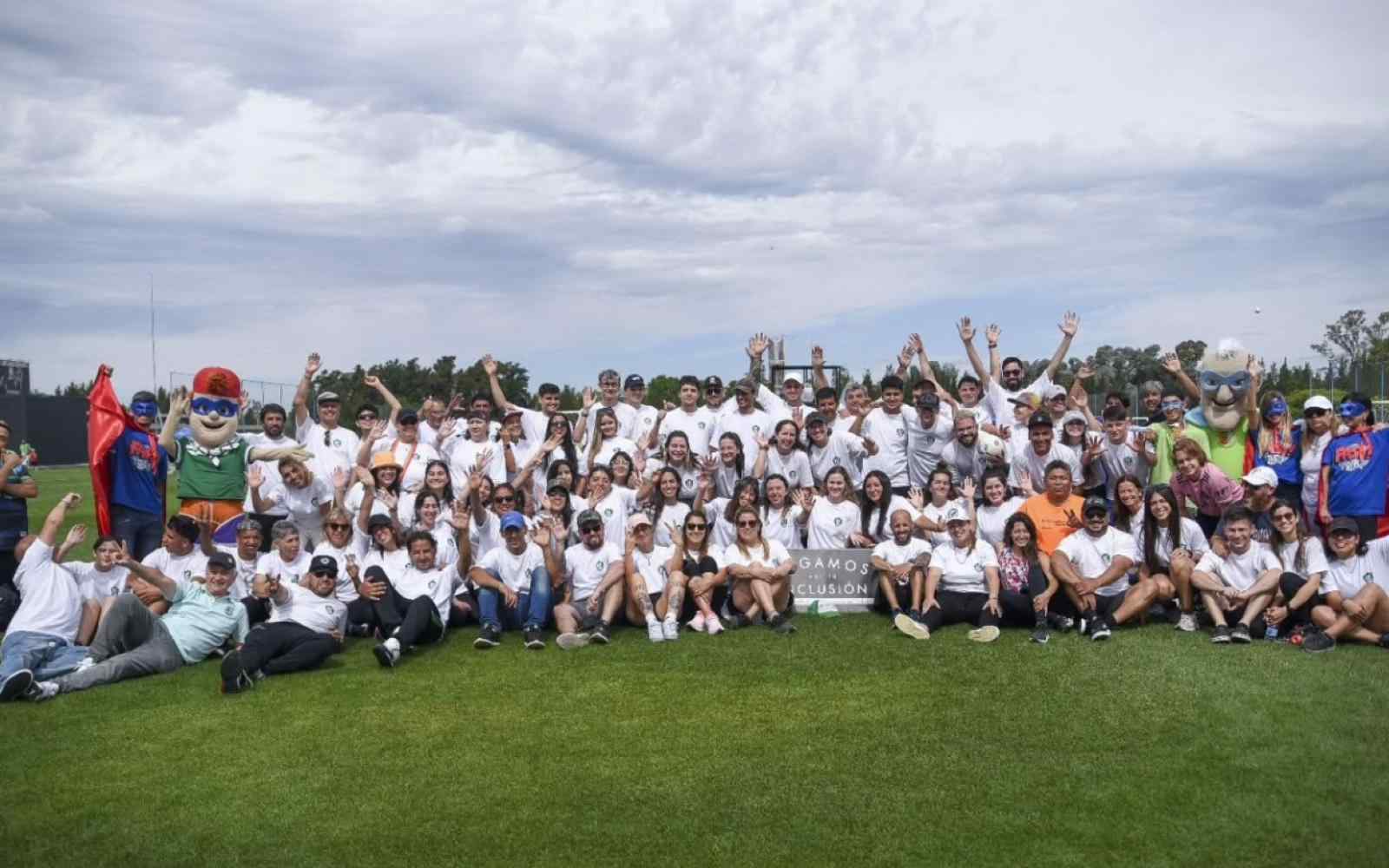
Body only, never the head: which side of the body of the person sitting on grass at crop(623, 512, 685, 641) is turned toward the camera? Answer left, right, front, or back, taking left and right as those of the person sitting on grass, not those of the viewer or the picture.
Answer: front

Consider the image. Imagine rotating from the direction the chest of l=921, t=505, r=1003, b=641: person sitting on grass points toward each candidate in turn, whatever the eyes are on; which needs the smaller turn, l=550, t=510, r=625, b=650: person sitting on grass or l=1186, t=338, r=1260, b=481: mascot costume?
the person sitting on grass

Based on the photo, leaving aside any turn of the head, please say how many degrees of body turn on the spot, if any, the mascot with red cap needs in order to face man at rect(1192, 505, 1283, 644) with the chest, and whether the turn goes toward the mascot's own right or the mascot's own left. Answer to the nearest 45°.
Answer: approximately 45° to the mascot's own left

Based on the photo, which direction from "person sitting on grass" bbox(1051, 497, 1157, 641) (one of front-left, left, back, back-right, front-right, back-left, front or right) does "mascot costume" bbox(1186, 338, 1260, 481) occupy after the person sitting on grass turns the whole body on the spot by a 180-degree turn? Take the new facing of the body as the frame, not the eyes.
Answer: front-right

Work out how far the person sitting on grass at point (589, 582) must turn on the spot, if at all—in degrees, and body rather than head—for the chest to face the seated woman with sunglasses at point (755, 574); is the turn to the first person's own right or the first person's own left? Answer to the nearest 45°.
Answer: approximately 90° to the first person's own left

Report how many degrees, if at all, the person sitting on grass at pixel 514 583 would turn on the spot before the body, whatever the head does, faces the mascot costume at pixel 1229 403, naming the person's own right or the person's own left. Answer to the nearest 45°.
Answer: approximately 90° to the person's own left

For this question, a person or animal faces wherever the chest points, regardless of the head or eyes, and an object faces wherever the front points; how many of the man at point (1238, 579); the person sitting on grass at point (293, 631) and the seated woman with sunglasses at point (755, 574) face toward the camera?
3

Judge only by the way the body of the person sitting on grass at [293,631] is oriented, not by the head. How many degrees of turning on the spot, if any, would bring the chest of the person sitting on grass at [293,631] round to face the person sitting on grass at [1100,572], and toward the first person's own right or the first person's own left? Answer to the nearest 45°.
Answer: approximately 90° to the first person's own left

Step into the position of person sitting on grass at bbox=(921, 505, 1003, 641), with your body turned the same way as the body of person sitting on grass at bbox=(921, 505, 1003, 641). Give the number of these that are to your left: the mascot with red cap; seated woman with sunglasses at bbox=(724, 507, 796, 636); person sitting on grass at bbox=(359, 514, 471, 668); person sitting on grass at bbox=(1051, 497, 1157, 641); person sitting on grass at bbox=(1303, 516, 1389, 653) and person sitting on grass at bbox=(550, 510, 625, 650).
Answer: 2

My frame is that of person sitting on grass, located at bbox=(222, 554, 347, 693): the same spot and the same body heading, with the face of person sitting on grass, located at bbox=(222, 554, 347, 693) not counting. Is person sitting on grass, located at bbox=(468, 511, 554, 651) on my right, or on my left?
on my left

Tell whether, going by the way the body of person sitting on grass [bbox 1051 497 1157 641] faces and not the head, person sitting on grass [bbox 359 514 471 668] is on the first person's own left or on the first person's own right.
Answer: on the first person's own right

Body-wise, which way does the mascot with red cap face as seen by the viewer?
toward the camera

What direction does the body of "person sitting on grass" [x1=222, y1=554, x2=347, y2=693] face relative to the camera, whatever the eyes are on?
toward the camera
